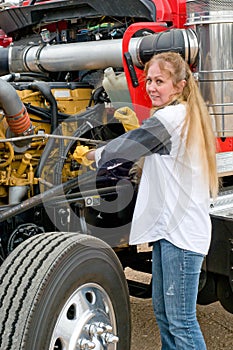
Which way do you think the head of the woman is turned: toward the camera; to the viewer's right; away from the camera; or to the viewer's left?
toward the camera

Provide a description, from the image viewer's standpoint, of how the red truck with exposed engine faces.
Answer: facing the viewer and to the left of the viewer
